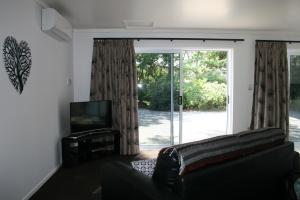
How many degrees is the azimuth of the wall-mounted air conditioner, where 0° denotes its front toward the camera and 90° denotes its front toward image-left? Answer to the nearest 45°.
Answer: approximately 315°

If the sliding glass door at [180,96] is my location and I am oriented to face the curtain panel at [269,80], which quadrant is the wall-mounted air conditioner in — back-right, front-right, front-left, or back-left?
back-right

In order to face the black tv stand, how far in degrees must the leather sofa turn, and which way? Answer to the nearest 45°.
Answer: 0° — it already faces it

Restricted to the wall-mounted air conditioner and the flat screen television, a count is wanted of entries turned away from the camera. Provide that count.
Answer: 0

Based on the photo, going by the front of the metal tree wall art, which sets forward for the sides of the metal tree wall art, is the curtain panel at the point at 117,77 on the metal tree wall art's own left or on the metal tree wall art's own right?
on the metal tree wall art's own left

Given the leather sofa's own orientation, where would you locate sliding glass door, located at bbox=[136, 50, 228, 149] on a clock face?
The sliding glass door is roughly at 1 o'clock from the leather sofa.

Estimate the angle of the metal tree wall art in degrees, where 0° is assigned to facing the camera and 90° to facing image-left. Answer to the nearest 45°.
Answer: approximately 315°

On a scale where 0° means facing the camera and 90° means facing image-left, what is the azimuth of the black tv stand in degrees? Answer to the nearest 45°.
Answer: approximately 315°

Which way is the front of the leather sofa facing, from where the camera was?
facing away from the viewer and to the left of the viewer

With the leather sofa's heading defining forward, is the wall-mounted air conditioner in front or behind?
in front
